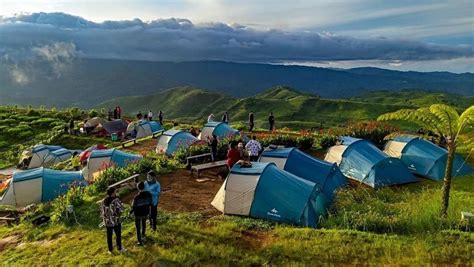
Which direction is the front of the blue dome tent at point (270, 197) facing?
to the viewer's left

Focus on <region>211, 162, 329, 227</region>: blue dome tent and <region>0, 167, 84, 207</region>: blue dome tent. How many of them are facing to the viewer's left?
2

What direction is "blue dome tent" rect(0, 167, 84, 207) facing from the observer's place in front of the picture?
facing to the left of the viewer

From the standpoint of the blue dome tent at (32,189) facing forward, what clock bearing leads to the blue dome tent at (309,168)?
the blue dome tent at (309,168) is roughly at 7 o'clock from the blue dome tent at (32,189).
